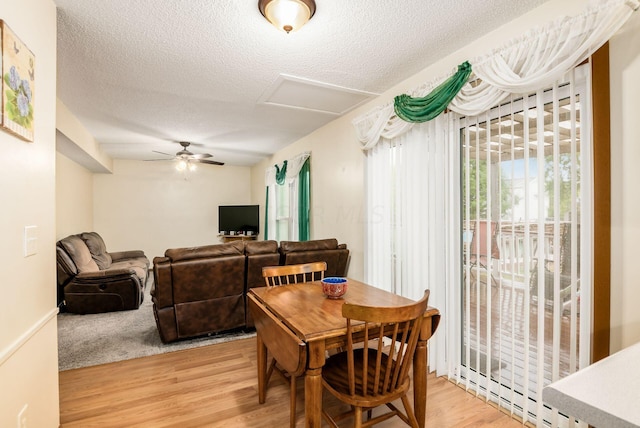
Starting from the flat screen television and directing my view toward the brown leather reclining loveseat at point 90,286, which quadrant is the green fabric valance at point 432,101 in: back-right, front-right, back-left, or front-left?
front-left

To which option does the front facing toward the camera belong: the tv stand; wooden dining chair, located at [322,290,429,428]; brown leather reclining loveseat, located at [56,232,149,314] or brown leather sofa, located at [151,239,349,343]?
the tv stand

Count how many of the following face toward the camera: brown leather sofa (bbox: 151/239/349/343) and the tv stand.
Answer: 1

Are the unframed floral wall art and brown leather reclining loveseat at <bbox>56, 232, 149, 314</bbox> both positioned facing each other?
no

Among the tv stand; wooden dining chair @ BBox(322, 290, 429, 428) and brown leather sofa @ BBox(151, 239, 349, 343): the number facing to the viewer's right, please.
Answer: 0

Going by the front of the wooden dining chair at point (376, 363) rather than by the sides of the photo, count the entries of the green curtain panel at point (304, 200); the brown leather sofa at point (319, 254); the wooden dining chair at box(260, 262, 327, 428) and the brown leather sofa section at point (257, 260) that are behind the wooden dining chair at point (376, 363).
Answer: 0

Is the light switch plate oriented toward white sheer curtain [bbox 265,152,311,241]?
no

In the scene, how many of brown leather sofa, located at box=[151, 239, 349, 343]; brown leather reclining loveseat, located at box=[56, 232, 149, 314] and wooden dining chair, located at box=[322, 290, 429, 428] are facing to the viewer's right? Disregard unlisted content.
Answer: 1

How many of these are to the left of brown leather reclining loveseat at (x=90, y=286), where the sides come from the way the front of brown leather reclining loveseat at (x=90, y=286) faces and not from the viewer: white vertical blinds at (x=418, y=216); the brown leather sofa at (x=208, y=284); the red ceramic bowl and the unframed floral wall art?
0

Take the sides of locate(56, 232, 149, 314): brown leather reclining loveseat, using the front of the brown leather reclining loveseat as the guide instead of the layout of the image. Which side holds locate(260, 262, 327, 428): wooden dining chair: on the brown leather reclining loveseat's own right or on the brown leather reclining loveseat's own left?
on the brown leather reclining loveseat's own right

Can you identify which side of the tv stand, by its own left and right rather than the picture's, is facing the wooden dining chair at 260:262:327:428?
front

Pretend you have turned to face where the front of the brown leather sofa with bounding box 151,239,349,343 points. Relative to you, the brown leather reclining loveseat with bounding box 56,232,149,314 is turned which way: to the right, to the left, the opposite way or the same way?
to the right

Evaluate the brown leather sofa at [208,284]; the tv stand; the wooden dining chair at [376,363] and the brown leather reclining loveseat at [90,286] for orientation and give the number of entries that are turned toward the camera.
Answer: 1

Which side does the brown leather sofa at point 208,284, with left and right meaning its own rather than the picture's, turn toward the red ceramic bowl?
back

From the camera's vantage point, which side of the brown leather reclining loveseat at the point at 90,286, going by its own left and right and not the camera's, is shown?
right

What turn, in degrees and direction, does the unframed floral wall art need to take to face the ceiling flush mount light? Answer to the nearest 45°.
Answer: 0° — it already faces it

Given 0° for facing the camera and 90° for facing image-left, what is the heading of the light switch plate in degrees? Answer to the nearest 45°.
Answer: approximately 315°
